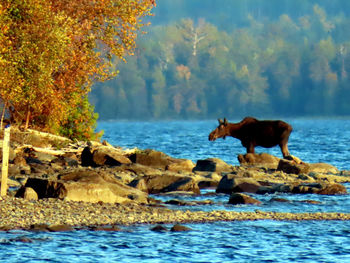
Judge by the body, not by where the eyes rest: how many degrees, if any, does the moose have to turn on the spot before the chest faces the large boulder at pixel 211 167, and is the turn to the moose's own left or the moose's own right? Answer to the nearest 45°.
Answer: approximately 45° to the moose's own left

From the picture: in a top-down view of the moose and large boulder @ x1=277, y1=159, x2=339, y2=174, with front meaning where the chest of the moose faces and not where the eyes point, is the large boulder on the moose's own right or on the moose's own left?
on the moose's own left

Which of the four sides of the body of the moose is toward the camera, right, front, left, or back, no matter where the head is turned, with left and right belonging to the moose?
left

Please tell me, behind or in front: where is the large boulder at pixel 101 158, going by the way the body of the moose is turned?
in front

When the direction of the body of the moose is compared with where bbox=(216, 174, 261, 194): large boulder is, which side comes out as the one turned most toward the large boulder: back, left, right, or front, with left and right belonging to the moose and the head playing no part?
left

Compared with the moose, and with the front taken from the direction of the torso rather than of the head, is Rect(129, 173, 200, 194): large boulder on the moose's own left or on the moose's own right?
on the moose's own left
